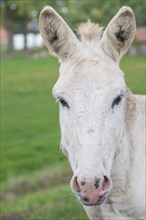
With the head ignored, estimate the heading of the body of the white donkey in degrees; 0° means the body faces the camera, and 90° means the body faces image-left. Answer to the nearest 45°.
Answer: approximately 45°
